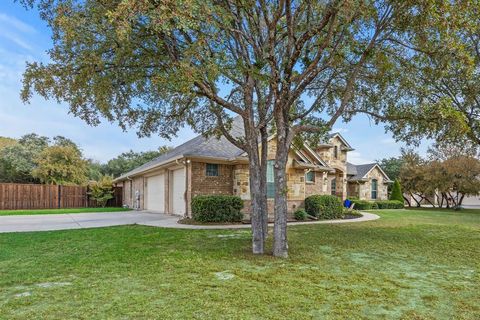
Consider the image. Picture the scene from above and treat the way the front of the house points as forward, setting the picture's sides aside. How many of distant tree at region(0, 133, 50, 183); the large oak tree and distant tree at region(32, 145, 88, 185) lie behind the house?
2

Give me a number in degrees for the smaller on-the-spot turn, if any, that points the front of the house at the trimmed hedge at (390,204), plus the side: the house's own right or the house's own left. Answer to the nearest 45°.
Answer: approximately 90° to the house's own left

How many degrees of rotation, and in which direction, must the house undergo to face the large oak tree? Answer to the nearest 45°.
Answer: approximately 45° to its right

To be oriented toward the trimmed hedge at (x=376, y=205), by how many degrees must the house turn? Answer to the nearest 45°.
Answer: approximately 90° to its left

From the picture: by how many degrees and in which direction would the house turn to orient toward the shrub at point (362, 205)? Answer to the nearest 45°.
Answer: approximately 90° to its left

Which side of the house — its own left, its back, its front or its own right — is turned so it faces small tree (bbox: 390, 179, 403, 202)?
left

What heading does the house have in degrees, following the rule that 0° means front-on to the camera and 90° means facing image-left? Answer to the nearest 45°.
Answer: approximately 315°

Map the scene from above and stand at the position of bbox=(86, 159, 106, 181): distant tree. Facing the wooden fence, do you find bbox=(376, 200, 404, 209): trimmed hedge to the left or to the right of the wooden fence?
left

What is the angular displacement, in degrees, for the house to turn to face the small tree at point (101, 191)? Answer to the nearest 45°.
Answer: approximately 180°

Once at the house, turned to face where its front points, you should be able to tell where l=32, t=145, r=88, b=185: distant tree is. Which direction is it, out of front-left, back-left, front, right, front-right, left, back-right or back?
back

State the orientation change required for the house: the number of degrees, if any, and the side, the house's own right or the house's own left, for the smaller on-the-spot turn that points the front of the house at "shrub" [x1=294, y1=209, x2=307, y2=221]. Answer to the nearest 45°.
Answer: approximately 45° to the house's own left
